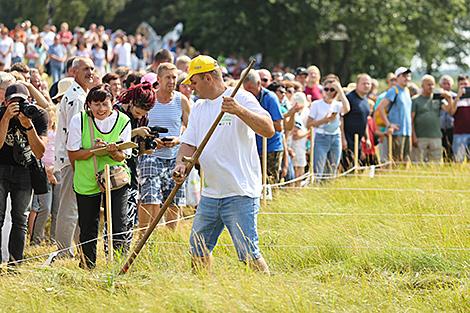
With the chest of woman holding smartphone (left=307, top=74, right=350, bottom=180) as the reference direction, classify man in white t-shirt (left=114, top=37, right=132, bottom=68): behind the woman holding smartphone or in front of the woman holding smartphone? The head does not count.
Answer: behind

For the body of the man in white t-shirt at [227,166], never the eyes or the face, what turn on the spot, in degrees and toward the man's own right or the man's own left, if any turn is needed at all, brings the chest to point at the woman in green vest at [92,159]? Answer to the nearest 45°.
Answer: approximately 90° to the man's own right

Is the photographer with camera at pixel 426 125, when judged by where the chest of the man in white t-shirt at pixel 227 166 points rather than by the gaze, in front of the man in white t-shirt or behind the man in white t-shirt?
behind

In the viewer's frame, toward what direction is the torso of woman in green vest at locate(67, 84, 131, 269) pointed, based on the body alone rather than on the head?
toward the camera

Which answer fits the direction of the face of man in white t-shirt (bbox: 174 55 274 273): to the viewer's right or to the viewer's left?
to the viewer's left

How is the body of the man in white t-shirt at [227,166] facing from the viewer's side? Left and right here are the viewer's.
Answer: facing the viewer and to the left of the viewer

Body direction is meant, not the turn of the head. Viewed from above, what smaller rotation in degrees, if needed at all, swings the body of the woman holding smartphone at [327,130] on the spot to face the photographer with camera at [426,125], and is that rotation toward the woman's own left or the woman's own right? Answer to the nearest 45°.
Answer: approximately 135° to the woman's own left

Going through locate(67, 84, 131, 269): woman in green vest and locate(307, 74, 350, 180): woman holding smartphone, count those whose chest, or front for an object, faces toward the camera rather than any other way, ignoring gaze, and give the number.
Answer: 2

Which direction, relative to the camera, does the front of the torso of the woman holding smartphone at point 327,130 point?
toward the camera
